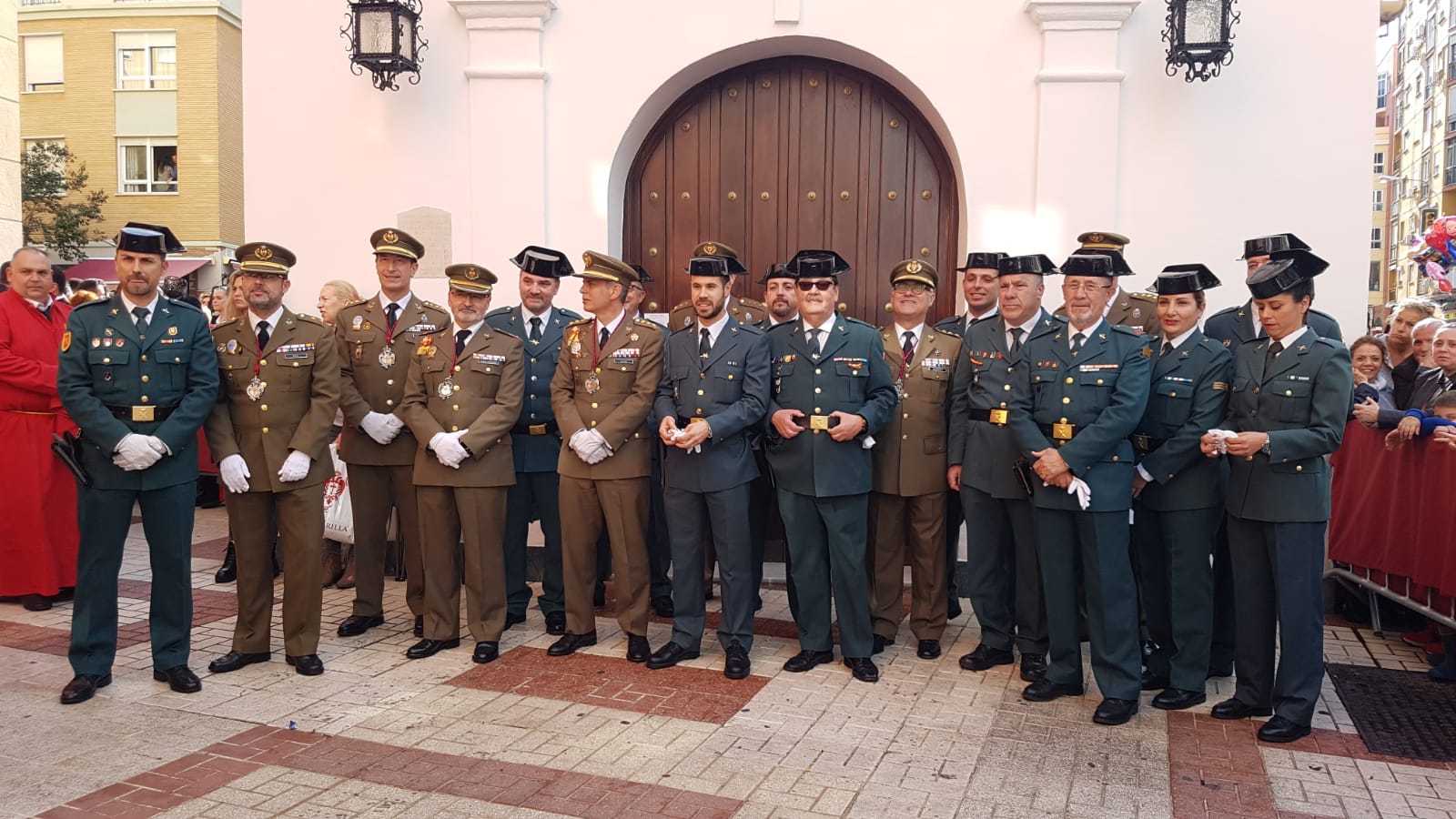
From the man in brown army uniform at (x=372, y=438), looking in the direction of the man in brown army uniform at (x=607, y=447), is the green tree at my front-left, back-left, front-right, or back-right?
back-left

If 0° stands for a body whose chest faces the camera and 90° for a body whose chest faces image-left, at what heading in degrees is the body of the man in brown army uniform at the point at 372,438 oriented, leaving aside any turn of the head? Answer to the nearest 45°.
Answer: approximately 0°
